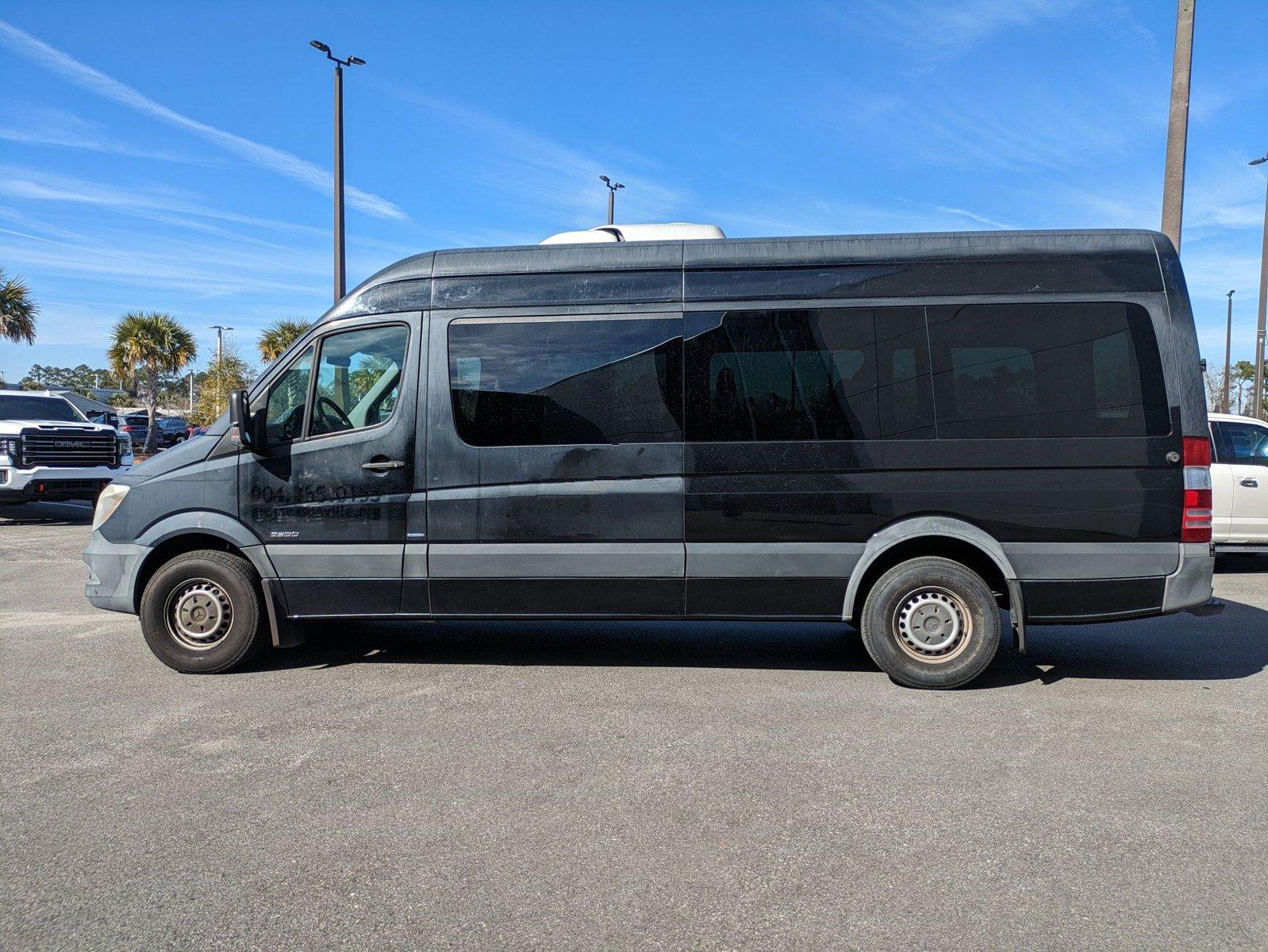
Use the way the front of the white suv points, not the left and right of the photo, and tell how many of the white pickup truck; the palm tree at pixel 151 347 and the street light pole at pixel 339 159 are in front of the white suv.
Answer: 0

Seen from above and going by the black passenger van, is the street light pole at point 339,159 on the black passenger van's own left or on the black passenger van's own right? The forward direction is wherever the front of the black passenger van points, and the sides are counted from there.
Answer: on the black passenger van's own right

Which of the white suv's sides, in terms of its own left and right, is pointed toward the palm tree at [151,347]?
back

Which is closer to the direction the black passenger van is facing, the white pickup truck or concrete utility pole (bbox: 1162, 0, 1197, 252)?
the white pickup truck

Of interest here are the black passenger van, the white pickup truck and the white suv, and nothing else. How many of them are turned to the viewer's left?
1

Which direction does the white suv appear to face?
to the viewer's right

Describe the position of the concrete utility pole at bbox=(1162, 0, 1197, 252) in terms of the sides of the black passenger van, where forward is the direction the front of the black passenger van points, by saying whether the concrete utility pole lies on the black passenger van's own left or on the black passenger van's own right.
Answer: on the black passenger van's own right

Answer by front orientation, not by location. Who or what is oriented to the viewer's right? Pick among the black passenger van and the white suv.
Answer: the white suv

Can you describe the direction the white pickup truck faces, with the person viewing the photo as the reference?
facing the viewer and to the right of the viewer

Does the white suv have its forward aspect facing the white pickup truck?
no

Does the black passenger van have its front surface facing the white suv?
no

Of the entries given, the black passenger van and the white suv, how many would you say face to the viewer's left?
1

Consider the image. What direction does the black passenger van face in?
to the viewer's left
